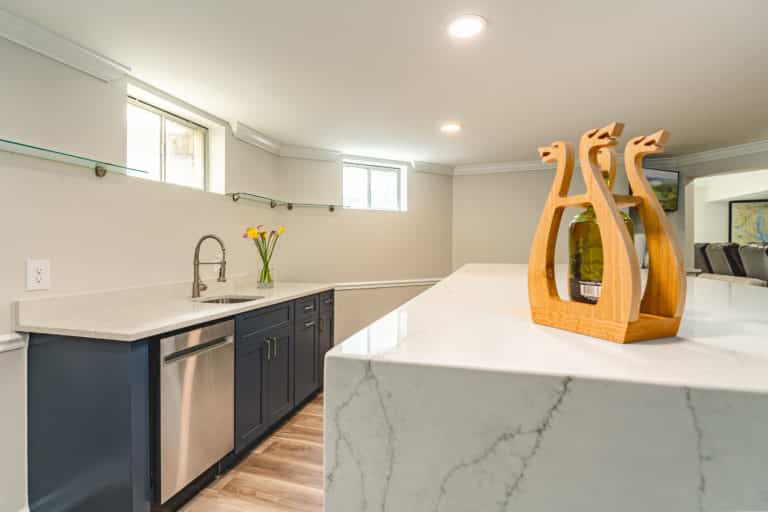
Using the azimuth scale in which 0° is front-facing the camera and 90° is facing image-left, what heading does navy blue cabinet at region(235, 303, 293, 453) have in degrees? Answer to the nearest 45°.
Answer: approximately 315°

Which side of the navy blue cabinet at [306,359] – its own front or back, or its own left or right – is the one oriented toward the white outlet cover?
right

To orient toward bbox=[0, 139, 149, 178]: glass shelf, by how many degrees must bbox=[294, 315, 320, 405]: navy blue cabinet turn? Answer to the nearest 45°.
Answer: approximately 90° to its right

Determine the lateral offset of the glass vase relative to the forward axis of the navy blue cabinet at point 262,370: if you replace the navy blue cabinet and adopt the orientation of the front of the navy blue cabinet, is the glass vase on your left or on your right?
on your left

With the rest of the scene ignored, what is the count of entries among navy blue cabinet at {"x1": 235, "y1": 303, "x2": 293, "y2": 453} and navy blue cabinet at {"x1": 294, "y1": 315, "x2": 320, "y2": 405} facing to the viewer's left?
0

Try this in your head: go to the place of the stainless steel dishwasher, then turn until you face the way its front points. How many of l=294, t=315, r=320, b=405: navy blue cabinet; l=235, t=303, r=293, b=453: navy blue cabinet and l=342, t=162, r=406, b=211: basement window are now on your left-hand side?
3
